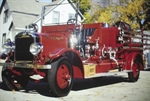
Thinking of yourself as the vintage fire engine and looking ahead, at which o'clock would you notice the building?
The building is roughly at 4 o'clock from the vintage fire engine.

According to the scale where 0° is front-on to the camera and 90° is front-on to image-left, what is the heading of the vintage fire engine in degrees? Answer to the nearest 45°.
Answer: approximately 45°

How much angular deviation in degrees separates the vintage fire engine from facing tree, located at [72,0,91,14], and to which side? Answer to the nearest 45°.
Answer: approximately 135° to its right

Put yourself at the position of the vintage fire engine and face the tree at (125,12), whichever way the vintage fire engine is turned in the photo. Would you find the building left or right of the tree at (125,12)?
left

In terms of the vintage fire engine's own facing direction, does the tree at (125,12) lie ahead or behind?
behind
